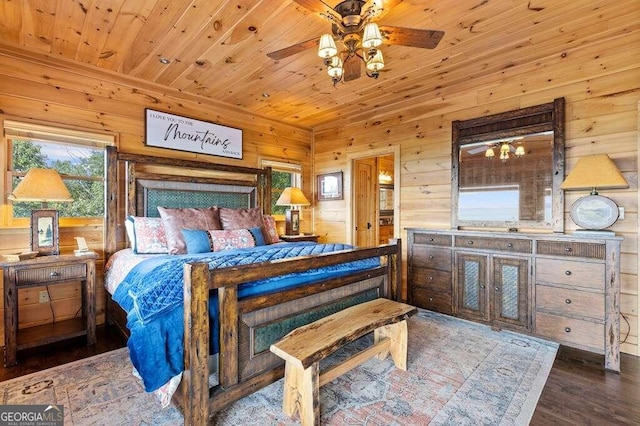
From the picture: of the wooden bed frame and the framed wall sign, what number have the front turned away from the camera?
0

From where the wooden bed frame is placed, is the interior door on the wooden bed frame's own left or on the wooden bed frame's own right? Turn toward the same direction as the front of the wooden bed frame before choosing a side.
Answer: on the wooden bed frame's own left

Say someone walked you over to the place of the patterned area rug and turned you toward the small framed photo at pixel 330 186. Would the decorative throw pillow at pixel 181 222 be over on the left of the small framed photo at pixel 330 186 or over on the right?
left

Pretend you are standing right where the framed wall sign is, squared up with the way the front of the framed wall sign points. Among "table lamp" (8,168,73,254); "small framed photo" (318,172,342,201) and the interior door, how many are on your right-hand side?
1

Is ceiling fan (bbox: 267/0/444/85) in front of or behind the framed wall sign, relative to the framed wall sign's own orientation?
in front

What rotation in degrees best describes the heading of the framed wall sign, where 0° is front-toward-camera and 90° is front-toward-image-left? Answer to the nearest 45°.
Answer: approximately 315°

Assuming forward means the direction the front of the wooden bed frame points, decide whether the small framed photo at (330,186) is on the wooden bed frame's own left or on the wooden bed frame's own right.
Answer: on the wooden bed frame's own left

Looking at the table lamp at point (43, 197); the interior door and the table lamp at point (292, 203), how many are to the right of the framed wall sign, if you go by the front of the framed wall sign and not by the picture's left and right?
1

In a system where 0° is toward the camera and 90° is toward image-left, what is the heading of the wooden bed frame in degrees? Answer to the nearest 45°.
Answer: approximately 315°

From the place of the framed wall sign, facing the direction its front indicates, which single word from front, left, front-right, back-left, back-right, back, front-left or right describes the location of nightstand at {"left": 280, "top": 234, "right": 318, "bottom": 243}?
front-left
